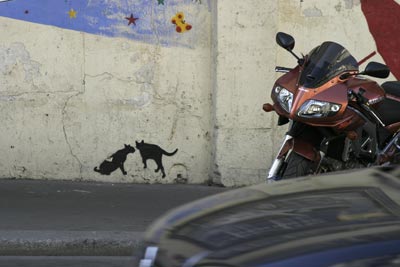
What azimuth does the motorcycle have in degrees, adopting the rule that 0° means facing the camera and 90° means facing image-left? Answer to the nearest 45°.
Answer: approximately 45°

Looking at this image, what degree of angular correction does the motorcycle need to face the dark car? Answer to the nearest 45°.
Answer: approximately 45° to its left
